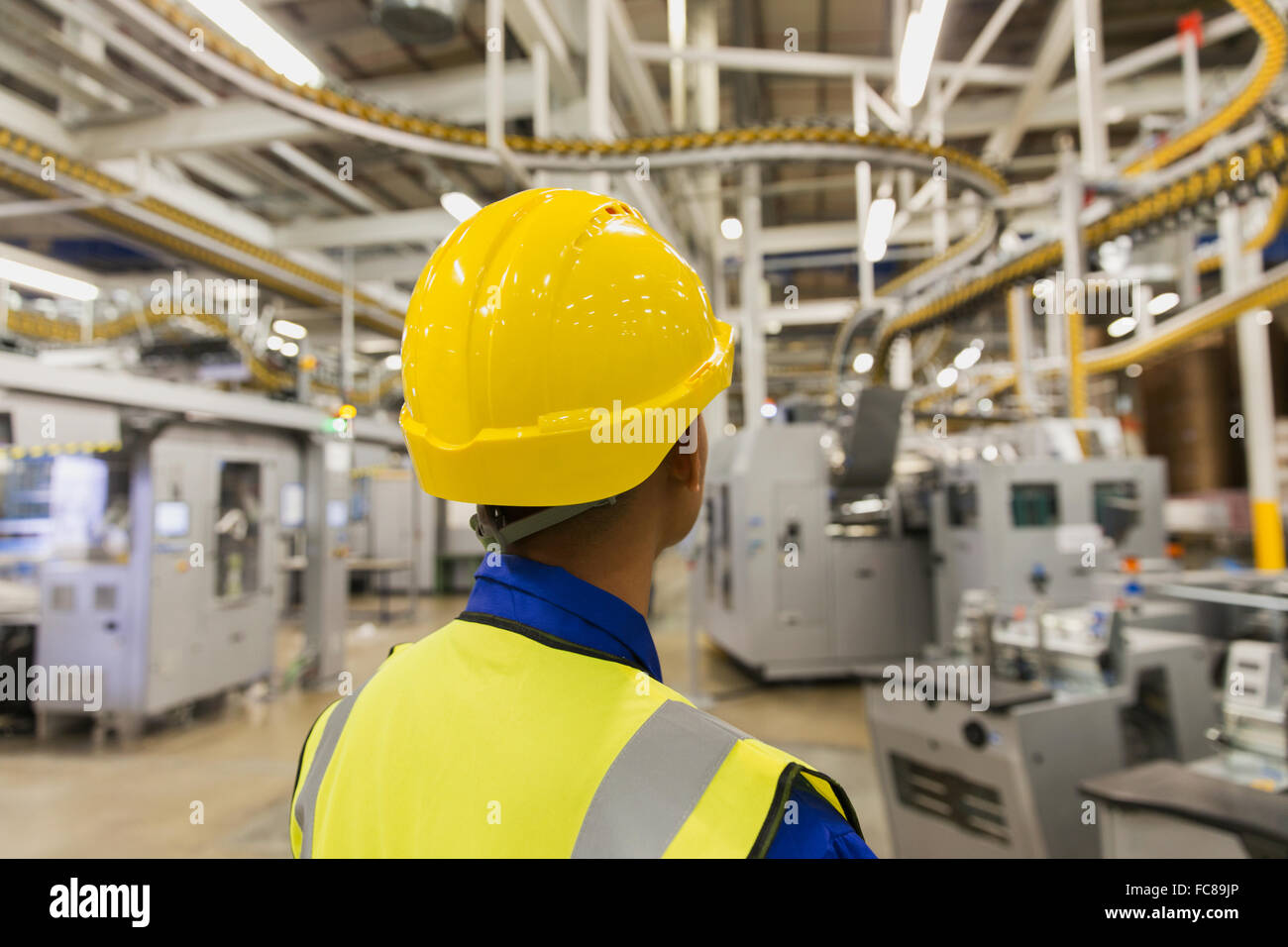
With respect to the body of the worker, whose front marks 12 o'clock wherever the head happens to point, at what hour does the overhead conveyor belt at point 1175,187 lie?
The overhead conveyor belt is roughly at 12 o'clock from the worker.

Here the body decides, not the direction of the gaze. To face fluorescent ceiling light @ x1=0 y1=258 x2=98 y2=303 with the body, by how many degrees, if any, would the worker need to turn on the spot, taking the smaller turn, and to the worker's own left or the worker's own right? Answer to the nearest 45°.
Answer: approximately 90° to the worker's own left

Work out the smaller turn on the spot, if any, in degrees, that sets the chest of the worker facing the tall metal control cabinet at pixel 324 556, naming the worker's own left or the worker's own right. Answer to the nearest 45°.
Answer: approximately 45° to the worker's own left

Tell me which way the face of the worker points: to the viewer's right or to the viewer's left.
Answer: to the viewer's right

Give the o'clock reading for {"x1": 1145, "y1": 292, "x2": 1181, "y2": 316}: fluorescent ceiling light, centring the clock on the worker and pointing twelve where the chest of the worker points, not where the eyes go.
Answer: The fluorescent ceiling light is roughly at 12 o'clock from the worker.

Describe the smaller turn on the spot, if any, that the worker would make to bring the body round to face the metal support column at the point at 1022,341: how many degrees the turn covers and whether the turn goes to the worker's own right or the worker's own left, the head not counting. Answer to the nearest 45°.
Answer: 0° — they already face it

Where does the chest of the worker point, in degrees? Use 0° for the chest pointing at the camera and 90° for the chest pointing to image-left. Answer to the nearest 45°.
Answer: approximately 225°
